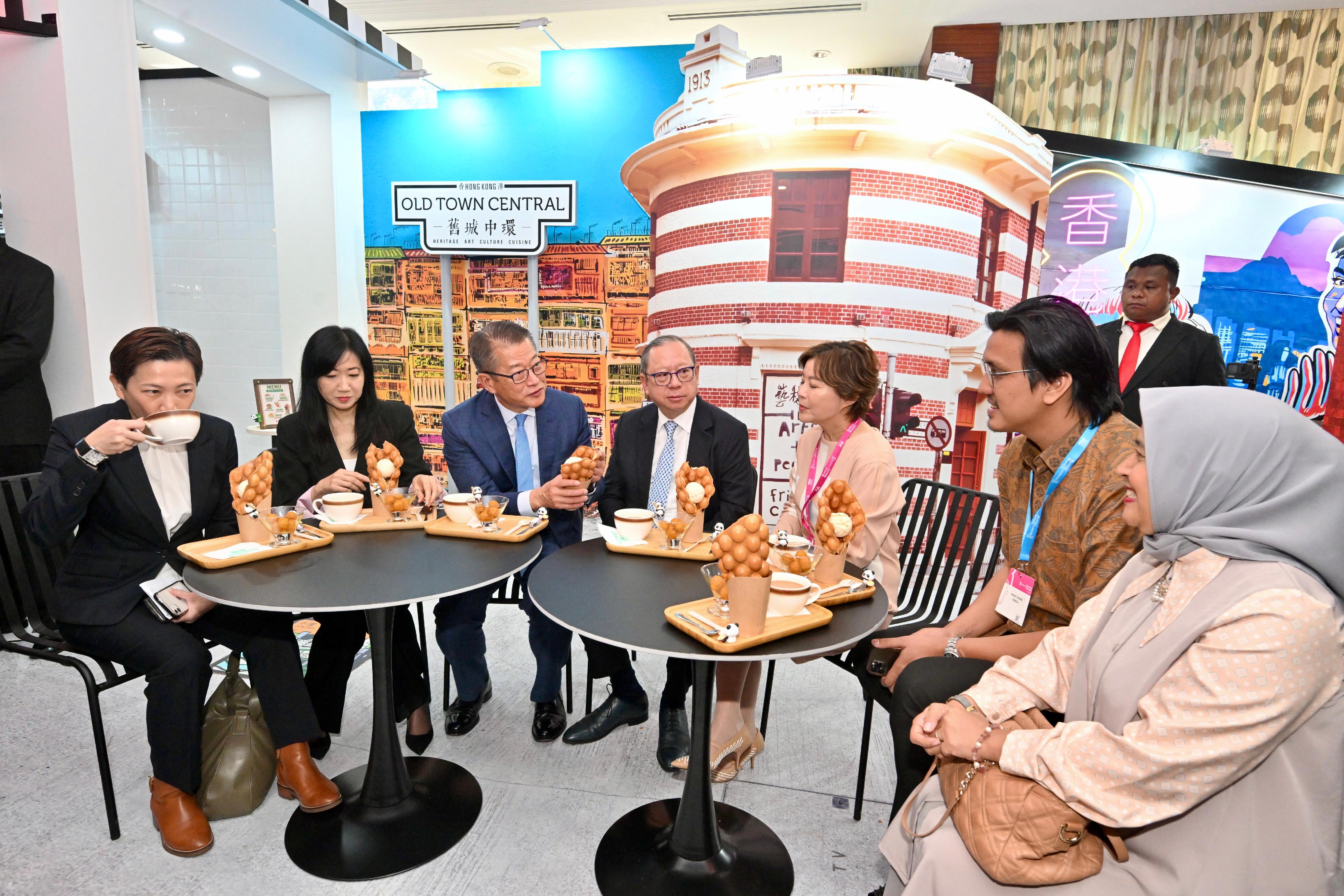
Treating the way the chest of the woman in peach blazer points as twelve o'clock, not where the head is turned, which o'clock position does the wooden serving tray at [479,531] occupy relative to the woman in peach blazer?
The wooden serving tray is roughly at 1 o'clock from the woman in peach blazer.

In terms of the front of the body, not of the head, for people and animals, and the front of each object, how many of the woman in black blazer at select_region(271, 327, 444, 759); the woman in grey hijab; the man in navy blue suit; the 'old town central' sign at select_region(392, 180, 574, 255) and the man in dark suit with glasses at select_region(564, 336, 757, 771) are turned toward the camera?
4

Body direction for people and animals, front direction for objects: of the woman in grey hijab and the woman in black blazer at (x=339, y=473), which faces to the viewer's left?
the woman in grey hijab

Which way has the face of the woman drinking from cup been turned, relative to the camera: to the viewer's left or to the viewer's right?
to the viewer's right

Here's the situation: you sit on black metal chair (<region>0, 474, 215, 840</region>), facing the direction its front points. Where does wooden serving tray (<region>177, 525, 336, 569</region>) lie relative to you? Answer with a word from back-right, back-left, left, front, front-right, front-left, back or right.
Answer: front

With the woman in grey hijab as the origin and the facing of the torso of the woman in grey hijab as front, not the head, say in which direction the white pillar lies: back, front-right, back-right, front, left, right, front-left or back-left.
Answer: front

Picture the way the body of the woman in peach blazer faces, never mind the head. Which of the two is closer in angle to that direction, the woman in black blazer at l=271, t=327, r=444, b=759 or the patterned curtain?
the woman in black blazer

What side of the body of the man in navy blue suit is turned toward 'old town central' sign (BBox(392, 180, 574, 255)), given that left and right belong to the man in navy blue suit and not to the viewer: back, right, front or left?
back

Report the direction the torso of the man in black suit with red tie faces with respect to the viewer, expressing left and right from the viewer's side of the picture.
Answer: facing the viewer and to the left of the viewer

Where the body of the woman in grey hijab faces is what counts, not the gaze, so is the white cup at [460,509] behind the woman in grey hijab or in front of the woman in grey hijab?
in front

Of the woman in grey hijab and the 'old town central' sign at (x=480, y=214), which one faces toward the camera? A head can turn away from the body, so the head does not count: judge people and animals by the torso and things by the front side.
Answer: the 'old town central' sign

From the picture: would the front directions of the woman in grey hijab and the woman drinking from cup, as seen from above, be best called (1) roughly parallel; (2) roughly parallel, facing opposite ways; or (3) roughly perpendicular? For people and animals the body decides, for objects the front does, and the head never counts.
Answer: roughly parallel, facing opposite ways

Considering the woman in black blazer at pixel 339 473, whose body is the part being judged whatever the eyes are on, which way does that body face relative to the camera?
toward the camera

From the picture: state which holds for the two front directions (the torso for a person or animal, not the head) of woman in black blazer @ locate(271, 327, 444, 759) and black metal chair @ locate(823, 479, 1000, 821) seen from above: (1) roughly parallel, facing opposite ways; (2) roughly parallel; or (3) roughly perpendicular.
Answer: roughly perpendicular

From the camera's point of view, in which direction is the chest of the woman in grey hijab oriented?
to the viewer's left

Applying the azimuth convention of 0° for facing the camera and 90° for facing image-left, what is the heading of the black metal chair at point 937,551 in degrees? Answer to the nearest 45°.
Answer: approximately 45°

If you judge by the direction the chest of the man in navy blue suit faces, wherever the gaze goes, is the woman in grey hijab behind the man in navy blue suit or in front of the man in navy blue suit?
in front

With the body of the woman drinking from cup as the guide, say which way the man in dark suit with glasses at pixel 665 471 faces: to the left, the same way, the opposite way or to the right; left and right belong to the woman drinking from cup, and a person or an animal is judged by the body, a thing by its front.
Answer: to the right

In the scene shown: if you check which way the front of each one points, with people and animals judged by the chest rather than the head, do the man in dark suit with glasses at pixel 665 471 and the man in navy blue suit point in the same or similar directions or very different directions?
same or similar directions

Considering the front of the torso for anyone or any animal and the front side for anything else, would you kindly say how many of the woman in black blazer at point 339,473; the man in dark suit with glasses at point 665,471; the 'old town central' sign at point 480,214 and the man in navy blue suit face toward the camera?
4
